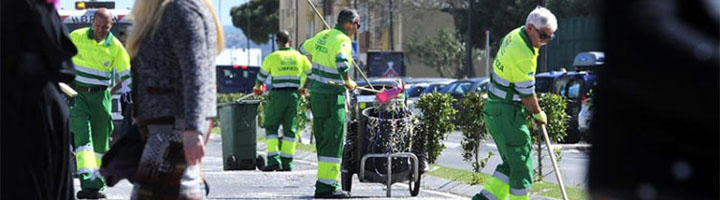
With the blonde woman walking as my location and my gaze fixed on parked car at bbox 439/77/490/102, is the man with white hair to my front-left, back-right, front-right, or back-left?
front-right

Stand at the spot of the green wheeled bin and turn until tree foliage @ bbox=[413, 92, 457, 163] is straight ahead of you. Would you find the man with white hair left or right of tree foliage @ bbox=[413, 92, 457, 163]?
right

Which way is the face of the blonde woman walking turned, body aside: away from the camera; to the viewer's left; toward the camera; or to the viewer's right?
away from the camera
